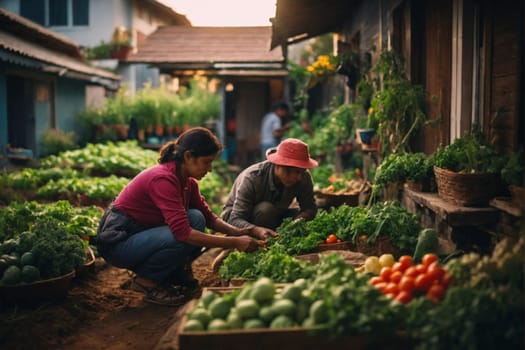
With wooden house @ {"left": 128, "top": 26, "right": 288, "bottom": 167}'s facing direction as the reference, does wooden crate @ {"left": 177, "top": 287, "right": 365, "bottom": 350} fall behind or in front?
in front

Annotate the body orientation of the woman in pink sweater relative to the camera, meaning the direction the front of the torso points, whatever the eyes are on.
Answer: to the viewer's right

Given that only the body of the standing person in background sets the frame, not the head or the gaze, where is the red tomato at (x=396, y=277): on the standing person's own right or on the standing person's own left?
on the standing person's own right

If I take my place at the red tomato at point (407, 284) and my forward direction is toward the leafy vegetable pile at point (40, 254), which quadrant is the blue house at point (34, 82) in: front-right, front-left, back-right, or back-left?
front-right

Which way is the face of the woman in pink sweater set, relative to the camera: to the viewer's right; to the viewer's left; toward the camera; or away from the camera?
to the viewer's right

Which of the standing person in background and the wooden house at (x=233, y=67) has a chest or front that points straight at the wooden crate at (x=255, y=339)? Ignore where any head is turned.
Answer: the wooden house

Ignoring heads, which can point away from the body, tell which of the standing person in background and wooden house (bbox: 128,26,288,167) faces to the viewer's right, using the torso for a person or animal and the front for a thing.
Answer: the standing person in background

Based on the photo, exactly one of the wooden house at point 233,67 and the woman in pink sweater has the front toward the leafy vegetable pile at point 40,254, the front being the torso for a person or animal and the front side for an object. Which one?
the wooden house

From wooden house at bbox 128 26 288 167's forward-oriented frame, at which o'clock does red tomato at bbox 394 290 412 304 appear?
The red tomato is roughly at 12 o'clock from the wooden house.

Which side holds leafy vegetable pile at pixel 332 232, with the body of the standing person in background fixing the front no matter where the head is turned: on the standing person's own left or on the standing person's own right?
on the standing person's own right

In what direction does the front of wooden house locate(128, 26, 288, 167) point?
toward the camera

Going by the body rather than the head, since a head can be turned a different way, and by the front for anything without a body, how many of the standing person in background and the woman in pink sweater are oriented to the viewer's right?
2

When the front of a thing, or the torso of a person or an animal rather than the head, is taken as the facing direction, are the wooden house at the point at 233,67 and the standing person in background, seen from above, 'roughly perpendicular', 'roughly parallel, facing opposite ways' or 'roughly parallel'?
roughly perpendicular

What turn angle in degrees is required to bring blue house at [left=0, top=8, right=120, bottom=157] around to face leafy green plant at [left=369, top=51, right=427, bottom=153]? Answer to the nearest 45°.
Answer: approximately 45° to its right

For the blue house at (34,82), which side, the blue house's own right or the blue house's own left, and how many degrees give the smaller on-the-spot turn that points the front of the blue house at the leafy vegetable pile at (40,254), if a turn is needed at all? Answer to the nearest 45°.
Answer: approximately 45° to the blue house's own right

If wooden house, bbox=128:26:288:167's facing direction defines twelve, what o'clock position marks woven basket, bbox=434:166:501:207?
The woven basket is roughly at 12 o'clock from the wooden house.

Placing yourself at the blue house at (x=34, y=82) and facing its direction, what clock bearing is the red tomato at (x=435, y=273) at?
The red tomato is roughly at 1 o'clock from the blue house.

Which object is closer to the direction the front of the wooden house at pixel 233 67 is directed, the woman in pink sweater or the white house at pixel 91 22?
the woman in pink sweater

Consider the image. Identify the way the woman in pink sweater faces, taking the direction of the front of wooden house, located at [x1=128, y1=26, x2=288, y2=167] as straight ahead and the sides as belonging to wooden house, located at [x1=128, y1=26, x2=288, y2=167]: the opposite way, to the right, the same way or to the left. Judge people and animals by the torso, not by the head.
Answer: to the left

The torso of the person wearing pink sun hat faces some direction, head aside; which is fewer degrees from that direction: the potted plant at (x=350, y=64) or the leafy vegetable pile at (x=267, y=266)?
the leafy vegetable pile
